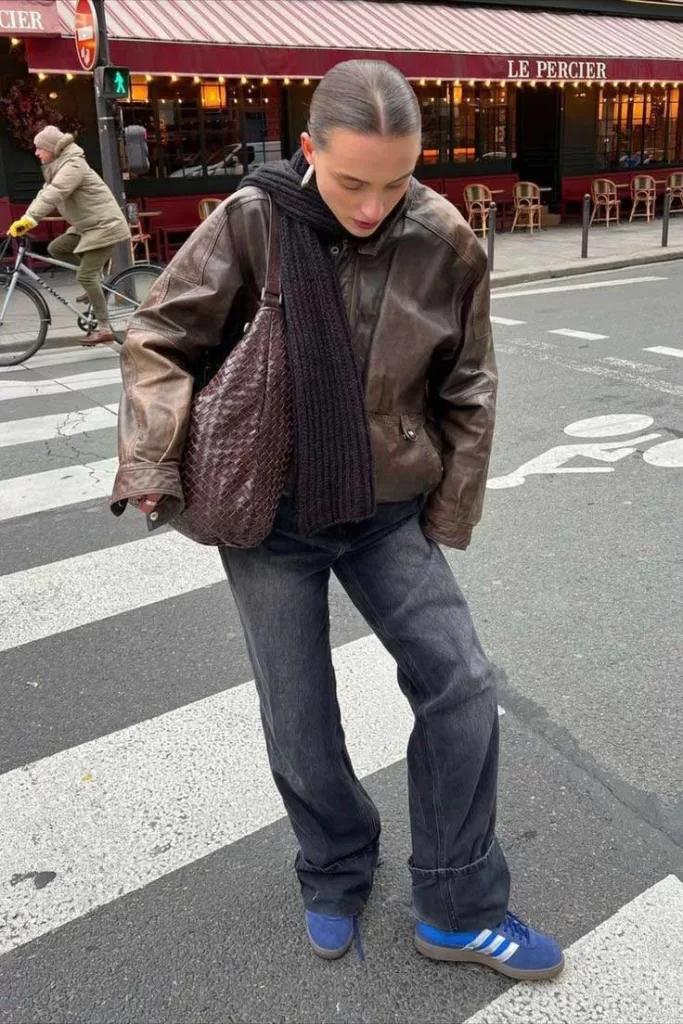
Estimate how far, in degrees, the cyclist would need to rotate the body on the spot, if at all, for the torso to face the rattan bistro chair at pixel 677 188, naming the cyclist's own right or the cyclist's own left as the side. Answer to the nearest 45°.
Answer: approximately 135° to the cyclist's own right

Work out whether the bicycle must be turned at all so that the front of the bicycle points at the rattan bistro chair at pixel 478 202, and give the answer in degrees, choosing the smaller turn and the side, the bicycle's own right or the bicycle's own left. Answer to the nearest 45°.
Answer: approximately 135° to the bicycle's own right

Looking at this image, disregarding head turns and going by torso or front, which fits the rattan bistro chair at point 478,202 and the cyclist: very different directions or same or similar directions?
very different directions

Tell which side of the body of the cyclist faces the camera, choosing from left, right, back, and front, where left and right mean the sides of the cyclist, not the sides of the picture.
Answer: left

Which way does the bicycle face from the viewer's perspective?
to the viewer's left

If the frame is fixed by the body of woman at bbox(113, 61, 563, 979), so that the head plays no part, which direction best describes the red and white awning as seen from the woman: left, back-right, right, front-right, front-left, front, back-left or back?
back

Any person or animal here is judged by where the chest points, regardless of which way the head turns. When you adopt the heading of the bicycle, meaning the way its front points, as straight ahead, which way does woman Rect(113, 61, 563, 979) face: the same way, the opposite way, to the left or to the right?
to the left

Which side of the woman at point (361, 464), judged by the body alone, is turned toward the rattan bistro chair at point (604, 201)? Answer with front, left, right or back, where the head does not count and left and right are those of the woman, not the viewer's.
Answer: back

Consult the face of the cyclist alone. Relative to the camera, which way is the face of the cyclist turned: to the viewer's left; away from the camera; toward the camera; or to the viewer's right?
to the viewer's left
